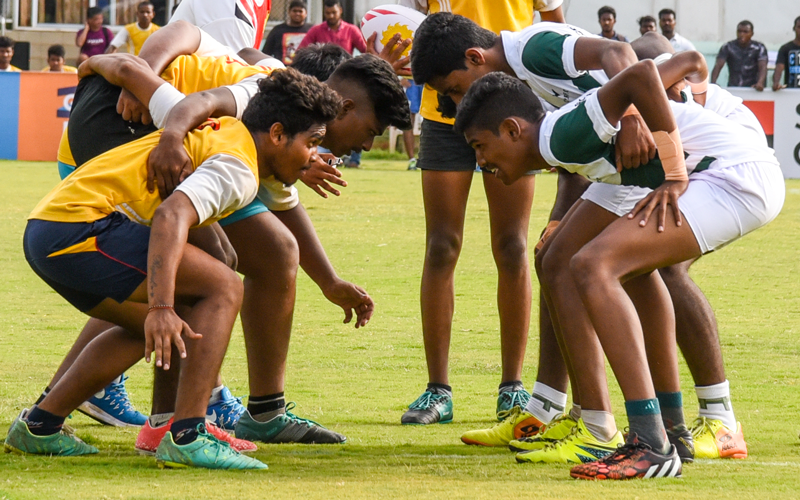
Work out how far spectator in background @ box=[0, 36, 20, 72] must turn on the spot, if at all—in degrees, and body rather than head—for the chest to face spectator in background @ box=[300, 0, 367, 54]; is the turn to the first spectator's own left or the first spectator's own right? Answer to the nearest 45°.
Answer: approximately 45° to the first spectator's own left

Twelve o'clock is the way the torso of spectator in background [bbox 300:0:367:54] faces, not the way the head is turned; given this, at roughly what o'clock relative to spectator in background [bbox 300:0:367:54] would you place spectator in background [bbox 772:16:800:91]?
spectator in background [bbox 772:16:800:91] is roughly at 9 o'clock from spectator in background [bbox 300:0:367:54].

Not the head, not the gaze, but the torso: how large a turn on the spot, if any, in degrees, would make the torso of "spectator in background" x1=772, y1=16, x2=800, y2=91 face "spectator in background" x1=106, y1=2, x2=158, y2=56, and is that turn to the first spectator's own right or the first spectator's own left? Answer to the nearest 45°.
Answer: approximately 90° to the first spectator's own right

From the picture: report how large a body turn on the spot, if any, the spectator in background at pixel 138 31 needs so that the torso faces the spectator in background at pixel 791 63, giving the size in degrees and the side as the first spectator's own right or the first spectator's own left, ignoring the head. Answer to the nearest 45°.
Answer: approximately 90° to the first spectator's own left

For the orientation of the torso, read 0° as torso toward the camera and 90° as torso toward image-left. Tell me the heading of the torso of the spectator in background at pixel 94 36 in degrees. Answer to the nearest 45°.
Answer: approximately 0°

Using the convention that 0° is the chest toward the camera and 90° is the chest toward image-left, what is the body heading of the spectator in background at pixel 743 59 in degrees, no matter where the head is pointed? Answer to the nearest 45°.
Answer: approximately 0°
